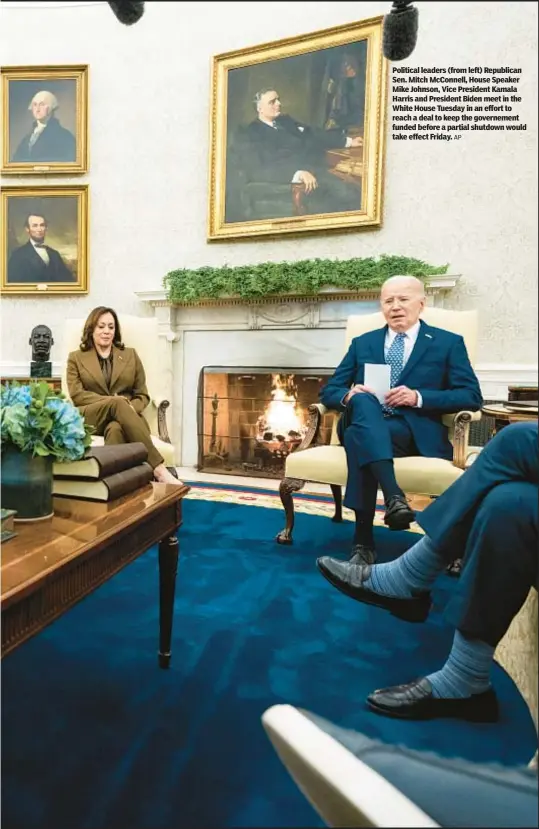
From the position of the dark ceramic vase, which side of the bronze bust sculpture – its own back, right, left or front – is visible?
front

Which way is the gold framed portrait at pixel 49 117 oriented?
toward the camera

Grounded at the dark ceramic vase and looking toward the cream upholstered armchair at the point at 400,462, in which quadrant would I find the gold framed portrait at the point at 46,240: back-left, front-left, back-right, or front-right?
front-left

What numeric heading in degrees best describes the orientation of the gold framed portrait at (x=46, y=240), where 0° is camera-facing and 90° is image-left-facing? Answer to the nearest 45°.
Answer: approximately 0°

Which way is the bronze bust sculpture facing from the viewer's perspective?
toward the camera

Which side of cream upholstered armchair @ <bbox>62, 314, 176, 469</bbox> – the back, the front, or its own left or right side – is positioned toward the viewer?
front

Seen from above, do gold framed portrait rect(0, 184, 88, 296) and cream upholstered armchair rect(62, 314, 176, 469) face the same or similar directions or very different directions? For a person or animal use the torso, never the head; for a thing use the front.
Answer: same or similar directions

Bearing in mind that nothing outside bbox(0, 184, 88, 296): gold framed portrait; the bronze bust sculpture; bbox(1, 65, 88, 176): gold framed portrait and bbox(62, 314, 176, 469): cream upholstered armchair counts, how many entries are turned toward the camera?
4

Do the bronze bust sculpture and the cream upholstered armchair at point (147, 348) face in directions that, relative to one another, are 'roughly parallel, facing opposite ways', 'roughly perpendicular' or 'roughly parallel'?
roughly parallel

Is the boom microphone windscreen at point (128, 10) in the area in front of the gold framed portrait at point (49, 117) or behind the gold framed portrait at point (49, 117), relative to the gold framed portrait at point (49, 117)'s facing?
in front

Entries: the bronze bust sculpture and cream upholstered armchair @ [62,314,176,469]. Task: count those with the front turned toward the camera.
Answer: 2

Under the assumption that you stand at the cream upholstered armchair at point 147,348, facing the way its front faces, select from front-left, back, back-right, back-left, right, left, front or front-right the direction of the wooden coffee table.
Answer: front

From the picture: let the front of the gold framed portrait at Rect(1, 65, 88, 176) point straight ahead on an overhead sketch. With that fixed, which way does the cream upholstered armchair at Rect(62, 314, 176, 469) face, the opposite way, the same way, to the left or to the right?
the same way

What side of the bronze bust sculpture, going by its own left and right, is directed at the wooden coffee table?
front
